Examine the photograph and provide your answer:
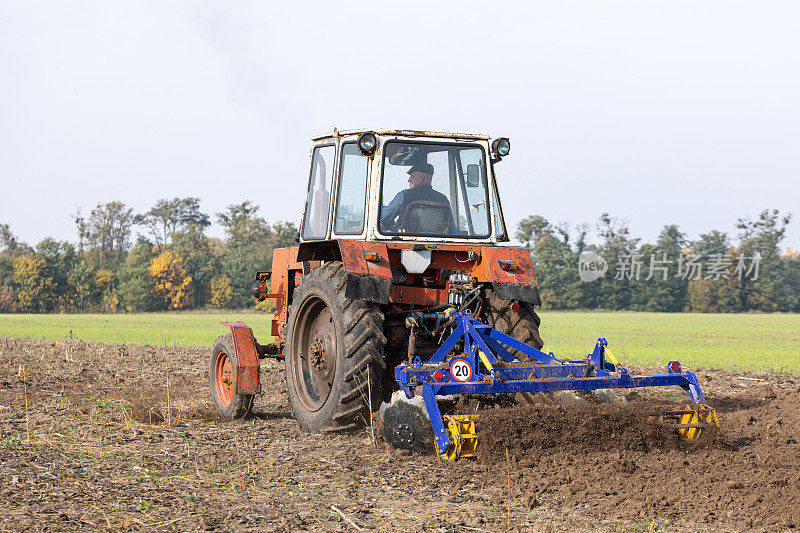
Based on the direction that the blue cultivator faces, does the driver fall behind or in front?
in front

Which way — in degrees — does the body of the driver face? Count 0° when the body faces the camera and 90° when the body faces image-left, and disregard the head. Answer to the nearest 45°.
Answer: approximately 135°

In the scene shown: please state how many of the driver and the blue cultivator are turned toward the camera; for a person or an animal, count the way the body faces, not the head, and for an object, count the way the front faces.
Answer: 0

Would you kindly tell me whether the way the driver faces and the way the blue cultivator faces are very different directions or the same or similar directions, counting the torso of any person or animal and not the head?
same or similar directions

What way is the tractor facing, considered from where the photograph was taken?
facing away from the viewer and to the left of the viewer

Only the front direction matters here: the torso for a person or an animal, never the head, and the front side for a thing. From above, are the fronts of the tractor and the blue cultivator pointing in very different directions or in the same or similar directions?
same or similar directions
